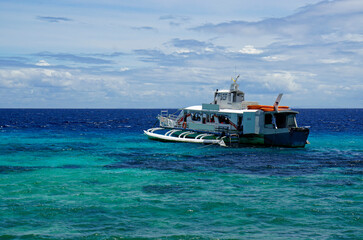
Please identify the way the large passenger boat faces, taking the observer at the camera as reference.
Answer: facing away from the viewer and to the left of the viewer
